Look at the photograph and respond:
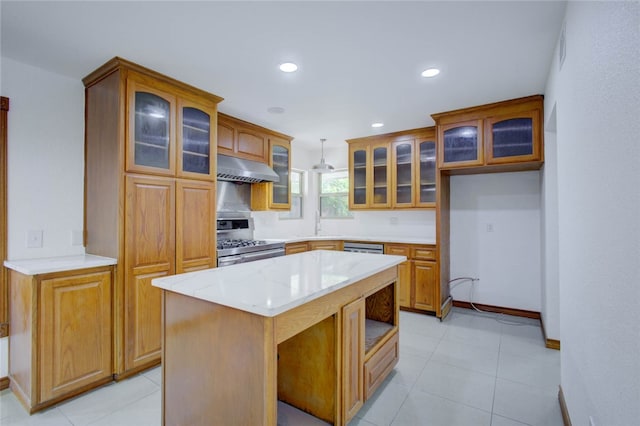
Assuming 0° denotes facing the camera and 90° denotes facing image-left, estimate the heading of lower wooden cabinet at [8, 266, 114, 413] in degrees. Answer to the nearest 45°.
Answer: approximately 315°

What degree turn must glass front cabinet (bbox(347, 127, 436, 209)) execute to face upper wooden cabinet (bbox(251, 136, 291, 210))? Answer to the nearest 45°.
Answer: approximately 45° to its right

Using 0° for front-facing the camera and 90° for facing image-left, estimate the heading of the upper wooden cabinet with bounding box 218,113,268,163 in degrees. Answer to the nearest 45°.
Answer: approximately 315°
